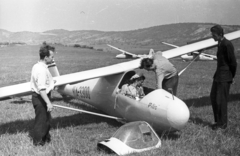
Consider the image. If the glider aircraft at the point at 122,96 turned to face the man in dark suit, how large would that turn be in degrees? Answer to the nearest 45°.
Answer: approximately 45° to its left

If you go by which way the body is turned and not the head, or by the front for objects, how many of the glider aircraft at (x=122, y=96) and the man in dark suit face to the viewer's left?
1

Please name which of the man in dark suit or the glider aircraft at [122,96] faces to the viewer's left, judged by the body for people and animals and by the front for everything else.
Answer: the man in dark suit

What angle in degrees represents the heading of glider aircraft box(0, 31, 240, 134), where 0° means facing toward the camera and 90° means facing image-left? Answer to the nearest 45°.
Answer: approximately 315°

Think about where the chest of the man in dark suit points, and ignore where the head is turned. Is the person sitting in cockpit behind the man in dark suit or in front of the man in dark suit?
in front

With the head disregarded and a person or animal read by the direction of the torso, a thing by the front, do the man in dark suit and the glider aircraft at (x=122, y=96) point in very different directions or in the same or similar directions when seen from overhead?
very different directions

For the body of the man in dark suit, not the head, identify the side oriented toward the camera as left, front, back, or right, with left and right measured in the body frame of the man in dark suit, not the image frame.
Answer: left
